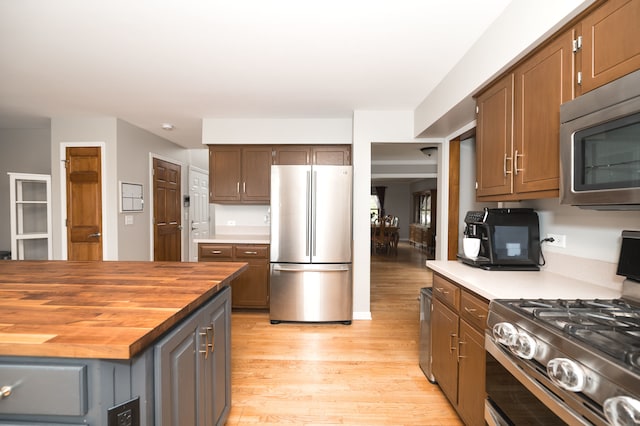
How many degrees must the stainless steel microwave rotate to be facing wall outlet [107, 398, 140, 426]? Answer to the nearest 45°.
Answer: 0° — it already faces it

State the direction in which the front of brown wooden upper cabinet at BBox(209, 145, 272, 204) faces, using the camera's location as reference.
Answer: facing the viewer

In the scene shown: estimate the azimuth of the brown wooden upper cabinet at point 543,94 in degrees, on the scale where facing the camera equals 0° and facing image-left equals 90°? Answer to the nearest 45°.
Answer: approximately 45°

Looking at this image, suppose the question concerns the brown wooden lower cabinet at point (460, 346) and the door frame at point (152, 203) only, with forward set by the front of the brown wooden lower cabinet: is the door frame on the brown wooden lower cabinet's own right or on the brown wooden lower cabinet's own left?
on the brown wooden lower cabinet's own right

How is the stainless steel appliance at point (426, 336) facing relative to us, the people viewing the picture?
facing to the left of the viewer

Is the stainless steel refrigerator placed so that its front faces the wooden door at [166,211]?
no

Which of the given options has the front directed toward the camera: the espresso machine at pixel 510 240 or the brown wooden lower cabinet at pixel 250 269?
the brown wooden lower cabinet

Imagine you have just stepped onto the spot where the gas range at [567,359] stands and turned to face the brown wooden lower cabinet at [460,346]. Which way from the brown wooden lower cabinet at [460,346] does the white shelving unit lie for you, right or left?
left

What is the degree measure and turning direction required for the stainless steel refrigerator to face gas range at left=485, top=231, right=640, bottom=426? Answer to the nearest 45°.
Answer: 0° — it already faces it

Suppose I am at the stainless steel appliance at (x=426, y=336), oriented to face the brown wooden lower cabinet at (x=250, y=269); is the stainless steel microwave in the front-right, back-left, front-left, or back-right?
back-left

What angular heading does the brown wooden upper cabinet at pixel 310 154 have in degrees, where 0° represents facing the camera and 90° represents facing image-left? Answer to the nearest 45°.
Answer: approximately 0°

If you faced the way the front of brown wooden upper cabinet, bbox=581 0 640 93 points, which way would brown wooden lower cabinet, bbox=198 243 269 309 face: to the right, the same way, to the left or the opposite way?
to the left

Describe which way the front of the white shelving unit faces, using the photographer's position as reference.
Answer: facing the viewer and to the right of the viewer

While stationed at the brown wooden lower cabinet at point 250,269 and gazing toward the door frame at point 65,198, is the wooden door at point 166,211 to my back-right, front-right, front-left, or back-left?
front-right

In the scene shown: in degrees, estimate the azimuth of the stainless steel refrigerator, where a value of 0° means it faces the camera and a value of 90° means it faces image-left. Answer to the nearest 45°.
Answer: approximately 0°

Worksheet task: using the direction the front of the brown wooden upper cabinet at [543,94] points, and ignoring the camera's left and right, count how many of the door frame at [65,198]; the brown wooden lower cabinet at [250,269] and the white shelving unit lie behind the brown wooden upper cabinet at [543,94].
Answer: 0

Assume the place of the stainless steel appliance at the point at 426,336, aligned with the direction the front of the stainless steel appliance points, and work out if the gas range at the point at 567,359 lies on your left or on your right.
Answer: on your left

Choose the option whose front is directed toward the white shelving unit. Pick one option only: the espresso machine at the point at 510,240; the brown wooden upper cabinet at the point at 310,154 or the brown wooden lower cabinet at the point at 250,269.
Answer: the espresso machine

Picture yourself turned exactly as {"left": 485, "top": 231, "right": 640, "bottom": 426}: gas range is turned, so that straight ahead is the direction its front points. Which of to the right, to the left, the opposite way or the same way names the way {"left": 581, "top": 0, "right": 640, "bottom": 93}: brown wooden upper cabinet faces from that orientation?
the same way

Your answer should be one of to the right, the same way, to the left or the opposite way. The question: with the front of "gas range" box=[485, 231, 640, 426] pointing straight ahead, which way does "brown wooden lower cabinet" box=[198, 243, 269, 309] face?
to the left

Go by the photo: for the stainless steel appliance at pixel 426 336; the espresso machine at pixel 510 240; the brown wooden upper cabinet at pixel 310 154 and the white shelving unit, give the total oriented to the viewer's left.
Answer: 2

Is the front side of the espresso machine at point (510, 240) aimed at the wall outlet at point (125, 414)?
no
